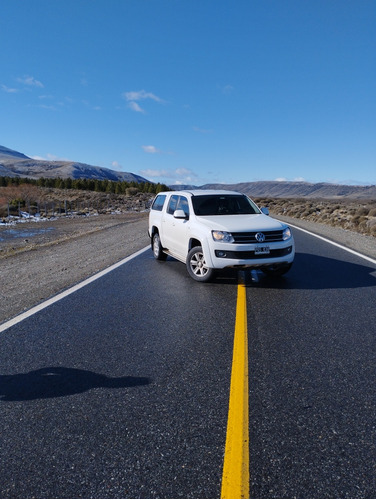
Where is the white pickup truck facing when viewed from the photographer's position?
facing the viewer and to the right of the viewer
